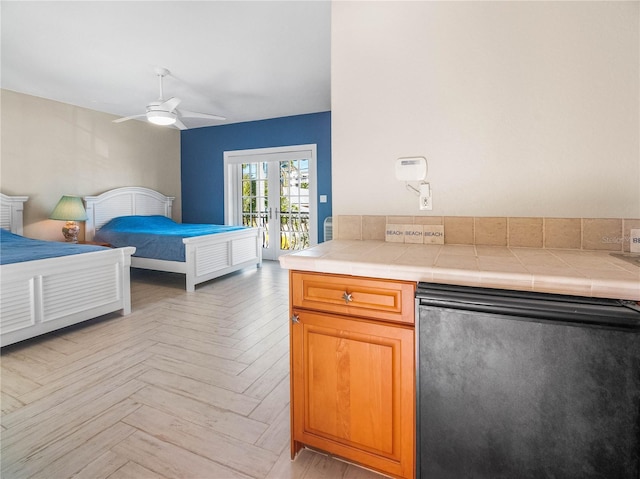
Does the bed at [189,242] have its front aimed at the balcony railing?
no

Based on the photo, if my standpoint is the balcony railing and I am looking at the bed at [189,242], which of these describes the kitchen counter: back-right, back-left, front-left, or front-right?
front-left

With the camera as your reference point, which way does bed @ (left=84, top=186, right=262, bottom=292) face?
facing the viewer and to the right of the viewer

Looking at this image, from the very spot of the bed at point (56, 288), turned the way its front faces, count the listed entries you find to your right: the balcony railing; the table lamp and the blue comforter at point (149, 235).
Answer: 0

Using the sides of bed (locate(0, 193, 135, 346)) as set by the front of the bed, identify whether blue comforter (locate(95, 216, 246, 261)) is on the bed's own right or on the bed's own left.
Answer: on the bed's own left

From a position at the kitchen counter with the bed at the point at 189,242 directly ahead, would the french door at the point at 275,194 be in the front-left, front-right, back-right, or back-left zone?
front-right

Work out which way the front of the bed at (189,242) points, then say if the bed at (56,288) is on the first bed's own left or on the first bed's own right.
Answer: on the first bed's own right

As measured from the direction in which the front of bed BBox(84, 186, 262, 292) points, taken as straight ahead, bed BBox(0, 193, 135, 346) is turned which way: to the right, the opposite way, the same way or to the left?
the same way

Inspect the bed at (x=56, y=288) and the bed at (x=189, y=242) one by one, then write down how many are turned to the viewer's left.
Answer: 0

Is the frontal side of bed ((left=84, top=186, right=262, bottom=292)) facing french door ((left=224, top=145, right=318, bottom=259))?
no

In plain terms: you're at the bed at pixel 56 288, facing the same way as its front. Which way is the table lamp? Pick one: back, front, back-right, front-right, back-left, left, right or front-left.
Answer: back-left

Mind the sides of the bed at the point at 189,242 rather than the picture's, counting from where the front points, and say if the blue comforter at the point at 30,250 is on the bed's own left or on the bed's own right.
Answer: on the bed's own right

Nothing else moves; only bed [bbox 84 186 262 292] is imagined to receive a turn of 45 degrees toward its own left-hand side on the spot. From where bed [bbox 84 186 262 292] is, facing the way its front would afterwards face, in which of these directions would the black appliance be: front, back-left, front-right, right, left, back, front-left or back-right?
right

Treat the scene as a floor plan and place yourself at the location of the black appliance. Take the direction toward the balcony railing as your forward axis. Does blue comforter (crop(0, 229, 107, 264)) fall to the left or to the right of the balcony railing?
left

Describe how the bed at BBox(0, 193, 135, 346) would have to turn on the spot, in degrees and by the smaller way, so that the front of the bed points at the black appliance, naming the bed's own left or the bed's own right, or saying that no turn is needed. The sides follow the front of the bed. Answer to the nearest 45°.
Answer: approximately 45° to the bed's own right

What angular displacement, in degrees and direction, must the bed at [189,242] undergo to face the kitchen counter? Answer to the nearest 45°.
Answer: approximately 45° to its right
